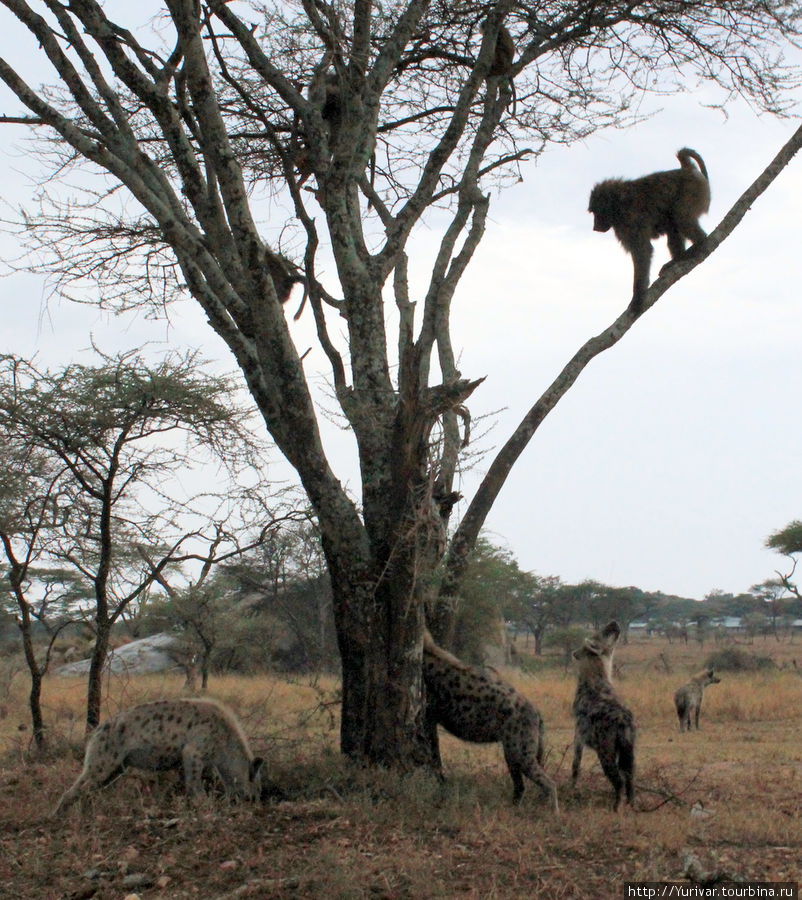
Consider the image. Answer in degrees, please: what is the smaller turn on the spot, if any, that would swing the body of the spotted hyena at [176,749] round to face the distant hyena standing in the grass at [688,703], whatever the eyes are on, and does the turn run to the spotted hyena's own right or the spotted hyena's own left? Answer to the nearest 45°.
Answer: approximately 45° to the spotted hyena's own left

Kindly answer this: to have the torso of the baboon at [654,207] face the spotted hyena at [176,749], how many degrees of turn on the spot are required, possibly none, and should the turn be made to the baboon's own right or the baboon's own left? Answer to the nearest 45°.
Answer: approximately 45° to the baboon's own left

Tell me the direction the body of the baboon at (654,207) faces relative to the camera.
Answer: to the viewer's left

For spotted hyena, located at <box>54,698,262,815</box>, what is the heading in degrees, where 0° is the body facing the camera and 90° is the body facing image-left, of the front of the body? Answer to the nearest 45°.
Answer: approximately 270°

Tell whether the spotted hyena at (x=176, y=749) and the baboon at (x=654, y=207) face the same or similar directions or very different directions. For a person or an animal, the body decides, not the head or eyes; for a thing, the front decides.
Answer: very different directions

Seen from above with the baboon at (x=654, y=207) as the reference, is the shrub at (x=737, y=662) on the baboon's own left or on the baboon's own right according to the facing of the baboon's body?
on the baboon's own right
